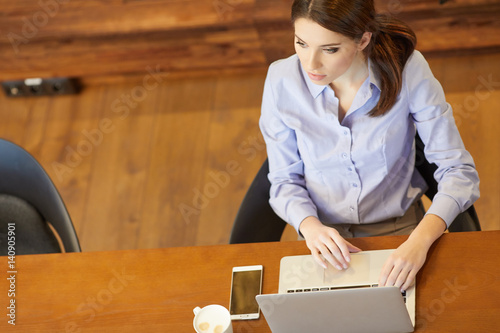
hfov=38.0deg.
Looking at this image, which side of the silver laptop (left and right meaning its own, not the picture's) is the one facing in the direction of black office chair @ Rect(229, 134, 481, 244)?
front

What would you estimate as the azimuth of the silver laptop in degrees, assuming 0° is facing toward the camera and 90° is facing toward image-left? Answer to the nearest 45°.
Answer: approximately 180°

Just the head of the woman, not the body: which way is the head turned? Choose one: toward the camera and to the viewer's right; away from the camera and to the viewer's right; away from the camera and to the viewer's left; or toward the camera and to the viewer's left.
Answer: toward the camera and to the viewer's left

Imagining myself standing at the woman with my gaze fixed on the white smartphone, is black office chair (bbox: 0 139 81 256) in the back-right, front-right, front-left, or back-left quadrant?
front-right
